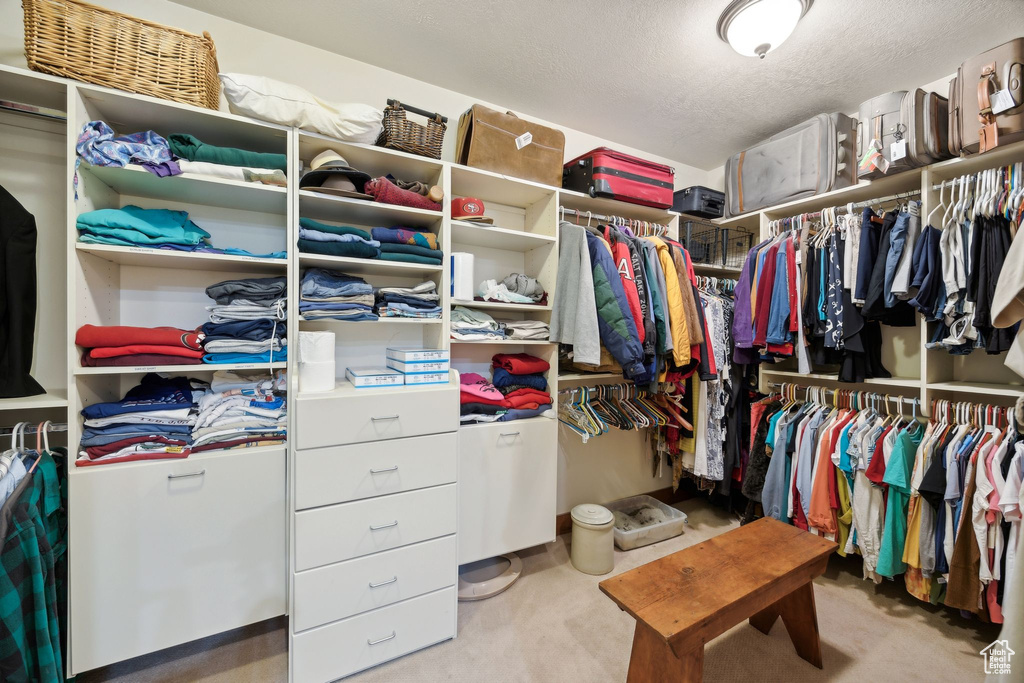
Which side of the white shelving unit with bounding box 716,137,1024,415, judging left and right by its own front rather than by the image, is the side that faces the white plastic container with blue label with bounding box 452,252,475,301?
front

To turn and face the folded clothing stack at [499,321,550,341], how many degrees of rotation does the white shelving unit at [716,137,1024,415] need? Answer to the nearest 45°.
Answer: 0° — it already faces it

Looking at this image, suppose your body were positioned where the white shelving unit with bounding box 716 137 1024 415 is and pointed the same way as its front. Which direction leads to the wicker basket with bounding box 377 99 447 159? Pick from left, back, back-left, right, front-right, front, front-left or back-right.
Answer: front

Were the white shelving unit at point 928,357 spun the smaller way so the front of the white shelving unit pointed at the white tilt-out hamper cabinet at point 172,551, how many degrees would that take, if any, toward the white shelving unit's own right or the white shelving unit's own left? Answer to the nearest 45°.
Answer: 0° — it already faces it

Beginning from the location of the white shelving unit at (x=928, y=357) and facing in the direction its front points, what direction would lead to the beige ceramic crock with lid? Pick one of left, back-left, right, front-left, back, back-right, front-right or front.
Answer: front

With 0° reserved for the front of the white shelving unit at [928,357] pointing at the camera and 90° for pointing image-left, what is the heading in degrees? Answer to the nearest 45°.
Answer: approximately 45°

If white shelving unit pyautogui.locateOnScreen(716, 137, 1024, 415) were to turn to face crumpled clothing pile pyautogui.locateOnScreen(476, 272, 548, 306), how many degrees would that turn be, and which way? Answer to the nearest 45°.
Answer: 0° — it already faces it

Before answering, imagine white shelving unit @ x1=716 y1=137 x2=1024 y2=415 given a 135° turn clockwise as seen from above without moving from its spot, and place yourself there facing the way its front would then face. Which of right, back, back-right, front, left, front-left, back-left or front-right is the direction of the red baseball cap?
back-left

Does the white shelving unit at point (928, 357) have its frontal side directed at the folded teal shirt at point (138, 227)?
yes

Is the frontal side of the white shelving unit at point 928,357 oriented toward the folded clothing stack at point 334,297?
yes

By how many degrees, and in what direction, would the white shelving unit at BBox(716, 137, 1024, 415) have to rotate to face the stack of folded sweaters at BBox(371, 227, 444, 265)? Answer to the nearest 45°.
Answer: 0° — it already faces it

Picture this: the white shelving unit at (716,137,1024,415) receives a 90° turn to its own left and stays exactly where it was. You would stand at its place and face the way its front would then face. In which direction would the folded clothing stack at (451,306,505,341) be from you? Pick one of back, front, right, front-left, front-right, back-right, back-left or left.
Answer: right

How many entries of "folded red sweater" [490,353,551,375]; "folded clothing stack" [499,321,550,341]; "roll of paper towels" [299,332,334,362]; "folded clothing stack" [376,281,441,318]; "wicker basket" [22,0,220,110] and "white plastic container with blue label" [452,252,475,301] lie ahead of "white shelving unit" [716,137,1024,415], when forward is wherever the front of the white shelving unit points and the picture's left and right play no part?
6

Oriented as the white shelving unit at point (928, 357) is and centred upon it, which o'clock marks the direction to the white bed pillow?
The white bed pillow is roughly at 12 o'clock from the white shelving unit.

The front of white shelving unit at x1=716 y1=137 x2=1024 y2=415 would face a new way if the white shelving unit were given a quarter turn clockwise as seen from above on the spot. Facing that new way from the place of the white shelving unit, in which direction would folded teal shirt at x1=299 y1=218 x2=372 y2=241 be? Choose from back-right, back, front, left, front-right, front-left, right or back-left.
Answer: left

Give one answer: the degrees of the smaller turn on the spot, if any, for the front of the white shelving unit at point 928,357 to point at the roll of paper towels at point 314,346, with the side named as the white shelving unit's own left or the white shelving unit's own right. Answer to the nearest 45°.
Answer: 0° — it already faces it

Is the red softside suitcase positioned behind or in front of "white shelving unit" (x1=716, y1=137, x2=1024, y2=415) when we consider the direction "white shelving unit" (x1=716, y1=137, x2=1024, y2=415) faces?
in front

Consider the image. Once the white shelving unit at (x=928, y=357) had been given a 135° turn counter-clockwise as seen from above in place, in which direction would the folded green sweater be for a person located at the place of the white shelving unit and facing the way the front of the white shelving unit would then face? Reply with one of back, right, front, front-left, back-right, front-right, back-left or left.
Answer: back-right

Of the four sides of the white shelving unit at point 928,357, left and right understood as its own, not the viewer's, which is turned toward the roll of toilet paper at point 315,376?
front

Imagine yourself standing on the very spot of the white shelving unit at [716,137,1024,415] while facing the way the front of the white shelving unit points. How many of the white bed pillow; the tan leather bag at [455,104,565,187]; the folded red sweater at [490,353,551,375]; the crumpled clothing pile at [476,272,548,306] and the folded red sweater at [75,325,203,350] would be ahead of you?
5
